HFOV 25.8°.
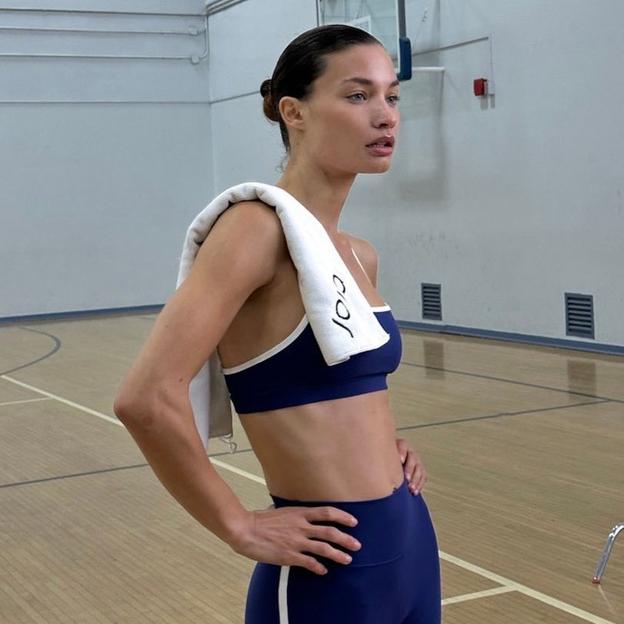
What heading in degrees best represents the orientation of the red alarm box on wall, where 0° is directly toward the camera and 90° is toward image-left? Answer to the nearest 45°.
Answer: approximately 45°

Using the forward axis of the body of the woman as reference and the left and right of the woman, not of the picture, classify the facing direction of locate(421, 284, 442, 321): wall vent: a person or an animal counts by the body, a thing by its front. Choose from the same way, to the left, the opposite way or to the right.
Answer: to the right

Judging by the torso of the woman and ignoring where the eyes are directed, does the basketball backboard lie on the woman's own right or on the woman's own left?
on the woman's own left

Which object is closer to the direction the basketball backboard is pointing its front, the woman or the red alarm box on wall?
the woman

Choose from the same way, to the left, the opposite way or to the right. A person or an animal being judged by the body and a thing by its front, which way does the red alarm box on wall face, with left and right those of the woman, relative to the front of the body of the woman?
to the right

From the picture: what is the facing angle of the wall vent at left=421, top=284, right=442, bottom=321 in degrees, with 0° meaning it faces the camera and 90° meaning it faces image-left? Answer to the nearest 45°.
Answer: approximately 45°

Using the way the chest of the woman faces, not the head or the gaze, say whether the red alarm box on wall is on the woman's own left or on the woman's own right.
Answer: on the woman's own left
